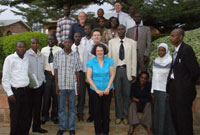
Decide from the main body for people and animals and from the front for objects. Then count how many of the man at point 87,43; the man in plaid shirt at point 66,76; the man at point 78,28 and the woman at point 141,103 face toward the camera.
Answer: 4

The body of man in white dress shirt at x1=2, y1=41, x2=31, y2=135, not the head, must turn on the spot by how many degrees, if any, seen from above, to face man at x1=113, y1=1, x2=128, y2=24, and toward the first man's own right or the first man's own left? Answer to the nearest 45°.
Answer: approximately 90° to the first man's own left

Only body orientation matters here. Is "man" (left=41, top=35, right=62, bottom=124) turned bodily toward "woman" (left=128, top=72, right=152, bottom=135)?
no

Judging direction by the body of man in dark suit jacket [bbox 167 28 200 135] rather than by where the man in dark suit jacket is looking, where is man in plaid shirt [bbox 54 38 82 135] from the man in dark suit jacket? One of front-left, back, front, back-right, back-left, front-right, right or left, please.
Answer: front-right

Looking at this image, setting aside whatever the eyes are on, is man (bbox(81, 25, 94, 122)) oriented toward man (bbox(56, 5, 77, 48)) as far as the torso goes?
no

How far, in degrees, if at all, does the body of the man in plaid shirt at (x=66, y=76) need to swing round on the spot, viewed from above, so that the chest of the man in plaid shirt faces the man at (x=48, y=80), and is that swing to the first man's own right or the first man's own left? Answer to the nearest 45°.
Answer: approximately 135° to the first man's own right

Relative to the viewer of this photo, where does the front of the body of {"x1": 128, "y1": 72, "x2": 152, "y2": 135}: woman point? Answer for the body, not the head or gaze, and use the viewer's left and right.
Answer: facing the viewer

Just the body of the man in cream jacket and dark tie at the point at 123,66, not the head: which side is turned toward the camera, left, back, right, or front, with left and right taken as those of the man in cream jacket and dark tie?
front

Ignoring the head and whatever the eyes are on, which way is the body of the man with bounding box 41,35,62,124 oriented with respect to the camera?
toward the camera

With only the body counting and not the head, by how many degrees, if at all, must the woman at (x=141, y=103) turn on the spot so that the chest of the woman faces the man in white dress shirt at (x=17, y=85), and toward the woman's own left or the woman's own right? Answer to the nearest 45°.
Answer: approximately 45° to the woman's own right

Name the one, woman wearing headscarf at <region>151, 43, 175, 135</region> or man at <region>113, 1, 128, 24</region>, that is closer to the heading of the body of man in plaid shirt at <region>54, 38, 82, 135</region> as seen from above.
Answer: the woman wearing headscarf

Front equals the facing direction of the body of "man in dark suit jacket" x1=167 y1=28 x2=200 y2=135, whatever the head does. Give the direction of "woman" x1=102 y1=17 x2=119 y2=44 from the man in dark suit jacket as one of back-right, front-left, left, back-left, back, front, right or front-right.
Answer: right

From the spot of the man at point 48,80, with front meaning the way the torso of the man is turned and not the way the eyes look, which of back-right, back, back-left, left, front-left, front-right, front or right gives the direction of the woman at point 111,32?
left

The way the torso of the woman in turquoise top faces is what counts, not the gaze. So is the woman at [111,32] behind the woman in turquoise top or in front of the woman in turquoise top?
behind

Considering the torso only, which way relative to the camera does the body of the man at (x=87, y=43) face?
toward the camera
